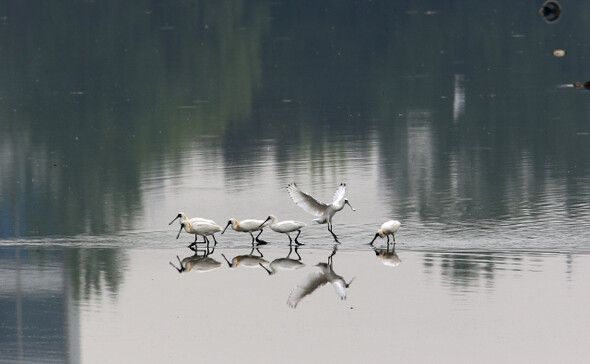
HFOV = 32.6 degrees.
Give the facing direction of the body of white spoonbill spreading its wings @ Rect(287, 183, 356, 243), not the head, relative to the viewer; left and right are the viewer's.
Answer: facing to the right of the viewer

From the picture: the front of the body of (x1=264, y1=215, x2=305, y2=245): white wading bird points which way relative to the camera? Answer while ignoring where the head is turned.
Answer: to the viewer's left

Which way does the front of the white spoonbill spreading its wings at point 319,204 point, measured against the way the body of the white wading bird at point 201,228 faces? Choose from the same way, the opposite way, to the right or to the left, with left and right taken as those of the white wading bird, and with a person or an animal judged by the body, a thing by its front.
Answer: the opposite way

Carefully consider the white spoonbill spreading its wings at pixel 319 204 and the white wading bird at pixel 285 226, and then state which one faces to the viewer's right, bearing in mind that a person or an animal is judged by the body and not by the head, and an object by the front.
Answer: the white spoonbill spreading its wings

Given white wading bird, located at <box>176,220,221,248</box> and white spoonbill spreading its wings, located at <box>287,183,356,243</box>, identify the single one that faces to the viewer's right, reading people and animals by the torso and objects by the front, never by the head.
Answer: the white spoonbill spreading its wings

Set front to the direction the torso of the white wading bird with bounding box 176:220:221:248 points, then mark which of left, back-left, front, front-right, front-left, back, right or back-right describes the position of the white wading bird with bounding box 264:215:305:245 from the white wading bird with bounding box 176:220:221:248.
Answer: back

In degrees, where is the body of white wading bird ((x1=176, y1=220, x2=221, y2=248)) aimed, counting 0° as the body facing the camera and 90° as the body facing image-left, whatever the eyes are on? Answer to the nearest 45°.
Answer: approximately 90°

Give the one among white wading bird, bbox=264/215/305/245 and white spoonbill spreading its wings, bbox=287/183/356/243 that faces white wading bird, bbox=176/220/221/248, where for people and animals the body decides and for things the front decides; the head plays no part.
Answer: white wading bird, bbox=264/215/305/245

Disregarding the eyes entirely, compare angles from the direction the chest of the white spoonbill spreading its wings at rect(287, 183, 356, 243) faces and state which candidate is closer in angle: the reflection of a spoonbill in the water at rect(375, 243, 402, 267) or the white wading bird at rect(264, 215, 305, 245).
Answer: the reflection of a spoonbill in the water

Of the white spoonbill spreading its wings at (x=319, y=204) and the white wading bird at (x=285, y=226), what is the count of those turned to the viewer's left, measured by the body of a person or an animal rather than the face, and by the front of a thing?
1

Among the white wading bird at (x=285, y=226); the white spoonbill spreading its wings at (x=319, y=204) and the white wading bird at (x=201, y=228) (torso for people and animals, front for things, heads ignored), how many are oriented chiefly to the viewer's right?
1

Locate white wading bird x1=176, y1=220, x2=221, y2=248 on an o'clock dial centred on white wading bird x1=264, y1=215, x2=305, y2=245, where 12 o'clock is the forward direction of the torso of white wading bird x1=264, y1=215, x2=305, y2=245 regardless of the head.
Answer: white wading bird x1=176, y1=220, x2=221, y2=248 is roughly at 12 o'clock from white wading bird x1=264, y1=215, x2=305, y2=245.
